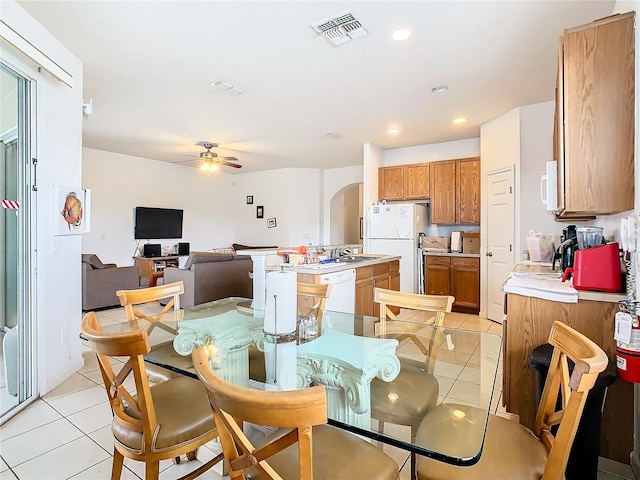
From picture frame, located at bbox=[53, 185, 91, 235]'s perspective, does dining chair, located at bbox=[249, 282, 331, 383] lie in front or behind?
in front

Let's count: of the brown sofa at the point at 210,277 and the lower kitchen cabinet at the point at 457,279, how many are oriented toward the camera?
1

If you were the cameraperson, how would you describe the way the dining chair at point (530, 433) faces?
facing to the left of the viewer

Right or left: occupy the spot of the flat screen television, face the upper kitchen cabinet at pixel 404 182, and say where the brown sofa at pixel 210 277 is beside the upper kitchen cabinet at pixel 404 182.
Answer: right

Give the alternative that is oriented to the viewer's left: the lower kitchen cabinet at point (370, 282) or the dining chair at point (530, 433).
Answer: the dining chair

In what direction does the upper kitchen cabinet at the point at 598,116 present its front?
to the viewer's left

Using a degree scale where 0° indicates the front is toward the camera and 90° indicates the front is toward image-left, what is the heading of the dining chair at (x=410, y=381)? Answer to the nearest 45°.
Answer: approximately 45°

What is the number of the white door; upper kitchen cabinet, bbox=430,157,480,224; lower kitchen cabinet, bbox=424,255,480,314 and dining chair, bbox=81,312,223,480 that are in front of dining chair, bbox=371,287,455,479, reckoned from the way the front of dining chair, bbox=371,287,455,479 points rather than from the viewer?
1

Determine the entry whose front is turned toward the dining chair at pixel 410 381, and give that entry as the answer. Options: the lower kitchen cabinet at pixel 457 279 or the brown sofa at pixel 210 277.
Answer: the lower kitchen cabinet

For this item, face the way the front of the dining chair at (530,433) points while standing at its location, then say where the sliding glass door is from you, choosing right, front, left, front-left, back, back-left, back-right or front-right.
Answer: front

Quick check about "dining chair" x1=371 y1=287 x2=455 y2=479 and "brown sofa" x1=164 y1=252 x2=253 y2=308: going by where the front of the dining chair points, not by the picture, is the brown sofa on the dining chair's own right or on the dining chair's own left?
on the dining chair's own right

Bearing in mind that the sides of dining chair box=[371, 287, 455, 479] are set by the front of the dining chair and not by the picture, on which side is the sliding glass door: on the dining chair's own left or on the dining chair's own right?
on the dining chair's own right

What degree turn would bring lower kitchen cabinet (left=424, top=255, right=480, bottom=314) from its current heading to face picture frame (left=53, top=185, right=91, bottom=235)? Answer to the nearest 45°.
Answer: approximately 45° to its right

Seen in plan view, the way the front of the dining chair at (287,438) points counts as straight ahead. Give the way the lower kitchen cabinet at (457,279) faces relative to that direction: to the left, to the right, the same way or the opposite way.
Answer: the opposite way

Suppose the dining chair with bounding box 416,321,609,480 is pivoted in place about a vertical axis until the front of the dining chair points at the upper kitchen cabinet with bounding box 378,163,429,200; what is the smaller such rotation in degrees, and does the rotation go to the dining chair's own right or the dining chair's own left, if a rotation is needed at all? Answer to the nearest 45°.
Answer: approximately 90° to the dining chair's own right

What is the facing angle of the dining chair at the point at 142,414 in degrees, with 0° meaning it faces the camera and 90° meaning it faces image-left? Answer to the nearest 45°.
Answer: approximately 225°

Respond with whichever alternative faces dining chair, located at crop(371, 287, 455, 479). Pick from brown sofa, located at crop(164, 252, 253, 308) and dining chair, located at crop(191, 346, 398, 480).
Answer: dining chair, located at crop(191, 346, 398, 480)
